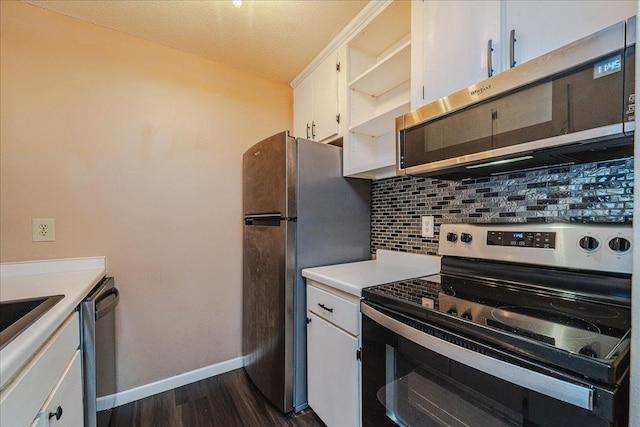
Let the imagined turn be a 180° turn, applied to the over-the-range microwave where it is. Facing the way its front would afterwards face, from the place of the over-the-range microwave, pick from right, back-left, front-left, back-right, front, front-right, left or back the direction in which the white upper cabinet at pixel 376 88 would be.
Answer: left

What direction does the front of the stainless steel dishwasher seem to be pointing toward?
to the viewer's right

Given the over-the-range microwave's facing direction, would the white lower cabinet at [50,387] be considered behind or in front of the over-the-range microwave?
in front

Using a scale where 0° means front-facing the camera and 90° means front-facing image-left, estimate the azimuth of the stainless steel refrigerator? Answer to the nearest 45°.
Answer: approximately 45°

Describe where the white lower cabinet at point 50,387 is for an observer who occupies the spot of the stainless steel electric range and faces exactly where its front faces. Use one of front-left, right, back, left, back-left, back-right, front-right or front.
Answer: front

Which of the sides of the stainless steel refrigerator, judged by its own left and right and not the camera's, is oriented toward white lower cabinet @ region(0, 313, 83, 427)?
front

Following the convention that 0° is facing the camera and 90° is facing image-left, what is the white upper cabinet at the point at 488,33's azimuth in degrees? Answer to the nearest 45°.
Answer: approximately 45°

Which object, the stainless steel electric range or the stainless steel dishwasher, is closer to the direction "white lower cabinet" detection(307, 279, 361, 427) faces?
the stainless steel dishwasher

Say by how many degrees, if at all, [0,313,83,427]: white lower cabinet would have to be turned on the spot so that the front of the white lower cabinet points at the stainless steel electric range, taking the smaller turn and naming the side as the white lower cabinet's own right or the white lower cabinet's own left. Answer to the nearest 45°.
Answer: approximately 45° to the white lower cabinet's own right

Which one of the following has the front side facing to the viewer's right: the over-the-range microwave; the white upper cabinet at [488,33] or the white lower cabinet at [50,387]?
the white lower cabinet

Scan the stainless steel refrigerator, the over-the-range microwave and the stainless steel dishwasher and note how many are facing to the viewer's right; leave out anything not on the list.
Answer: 1

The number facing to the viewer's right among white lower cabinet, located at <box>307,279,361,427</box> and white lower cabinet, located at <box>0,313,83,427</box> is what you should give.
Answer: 1

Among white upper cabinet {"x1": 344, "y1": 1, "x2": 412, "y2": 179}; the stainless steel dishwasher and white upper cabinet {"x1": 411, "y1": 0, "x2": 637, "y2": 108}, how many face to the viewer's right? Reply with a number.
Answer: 1

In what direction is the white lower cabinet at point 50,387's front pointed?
to the viewer's right

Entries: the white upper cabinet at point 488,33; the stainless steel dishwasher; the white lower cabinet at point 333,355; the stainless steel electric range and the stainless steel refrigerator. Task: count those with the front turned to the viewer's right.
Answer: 1

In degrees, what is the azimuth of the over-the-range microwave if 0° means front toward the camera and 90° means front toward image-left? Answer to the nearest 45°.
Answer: approximately 45°
